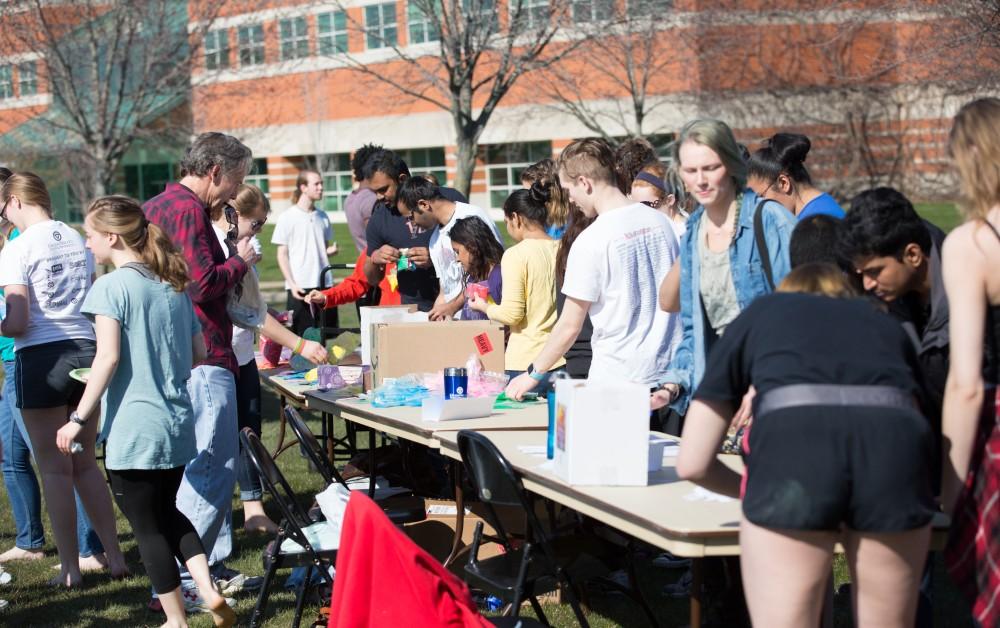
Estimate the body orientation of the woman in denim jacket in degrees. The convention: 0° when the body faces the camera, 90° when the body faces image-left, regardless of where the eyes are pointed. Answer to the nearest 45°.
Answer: approximately 45°

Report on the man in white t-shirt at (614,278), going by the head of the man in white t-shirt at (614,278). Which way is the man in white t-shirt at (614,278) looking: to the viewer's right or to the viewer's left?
to the viewer's left

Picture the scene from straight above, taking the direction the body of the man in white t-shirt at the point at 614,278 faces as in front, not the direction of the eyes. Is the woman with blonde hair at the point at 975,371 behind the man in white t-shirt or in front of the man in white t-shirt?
behind

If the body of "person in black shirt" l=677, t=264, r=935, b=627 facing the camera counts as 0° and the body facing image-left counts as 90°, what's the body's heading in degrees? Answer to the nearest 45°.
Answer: approximately 180°

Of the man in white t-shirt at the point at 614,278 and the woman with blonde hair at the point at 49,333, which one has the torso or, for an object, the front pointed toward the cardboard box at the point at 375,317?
the man in white t-shirt

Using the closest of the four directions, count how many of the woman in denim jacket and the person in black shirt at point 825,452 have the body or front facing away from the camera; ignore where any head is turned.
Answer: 1

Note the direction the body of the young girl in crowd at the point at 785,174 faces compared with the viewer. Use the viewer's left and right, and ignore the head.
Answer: facing to the left of the viewer

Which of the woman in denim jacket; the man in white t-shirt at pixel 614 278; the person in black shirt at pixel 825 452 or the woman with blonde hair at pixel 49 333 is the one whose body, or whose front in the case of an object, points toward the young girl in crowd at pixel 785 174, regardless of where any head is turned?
the person in black shirt

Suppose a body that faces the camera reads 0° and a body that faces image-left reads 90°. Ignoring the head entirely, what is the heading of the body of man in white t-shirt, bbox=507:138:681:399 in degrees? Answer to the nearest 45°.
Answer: approximately 135°

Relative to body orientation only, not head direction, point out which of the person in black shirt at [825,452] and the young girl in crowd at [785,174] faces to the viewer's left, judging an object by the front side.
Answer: the young girl in crowd
